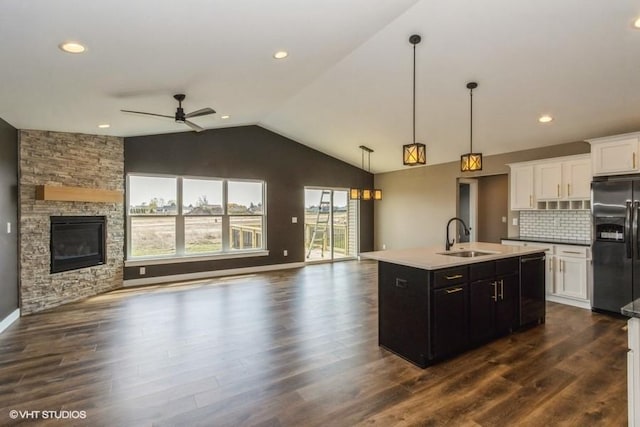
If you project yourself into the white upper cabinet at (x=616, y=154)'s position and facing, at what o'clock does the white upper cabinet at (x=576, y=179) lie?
the white upper cabinet at (x=576, y=179) is roughly at 3 o'clock from the white upper cabinet at (x=616, y=154).

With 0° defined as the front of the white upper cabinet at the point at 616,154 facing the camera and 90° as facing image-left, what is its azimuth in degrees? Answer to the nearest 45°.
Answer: approximately 45°

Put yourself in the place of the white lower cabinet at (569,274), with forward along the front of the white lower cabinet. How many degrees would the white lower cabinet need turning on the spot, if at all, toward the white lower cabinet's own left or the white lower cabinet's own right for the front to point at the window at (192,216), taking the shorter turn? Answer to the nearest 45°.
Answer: approximately 45° to the white lower cabinet's own right

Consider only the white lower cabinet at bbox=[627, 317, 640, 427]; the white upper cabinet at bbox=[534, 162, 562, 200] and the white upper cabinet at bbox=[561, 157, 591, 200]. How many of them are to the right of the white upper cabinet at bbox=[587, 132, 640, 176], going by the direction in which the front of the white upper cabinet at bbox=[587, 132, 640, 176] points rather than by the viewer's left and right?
2

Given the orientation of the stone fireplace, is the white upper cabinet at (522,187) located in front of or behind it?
in front

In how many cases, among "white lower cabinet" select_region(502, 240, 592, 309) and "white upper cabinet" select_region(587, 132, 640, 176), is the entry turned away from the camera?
0

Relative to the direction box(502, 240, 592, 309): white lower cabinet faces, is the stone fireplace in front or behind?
in front

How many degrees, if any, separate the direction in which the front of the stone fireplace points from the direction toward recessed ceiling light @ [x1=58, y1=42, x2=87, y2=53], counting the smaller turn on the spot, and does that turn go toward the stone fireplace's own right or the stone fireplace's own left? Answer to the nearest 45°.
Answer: approximately 45° to the stone fireplace's own right

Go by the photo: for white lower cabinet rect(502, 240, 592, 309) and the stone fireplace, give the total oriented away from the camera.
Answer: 0

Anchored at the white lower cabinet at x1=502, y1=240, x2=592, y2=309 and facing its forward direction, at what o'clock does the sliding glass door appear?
The sliding glass door is roughly at 2 o'clock from the white lower cabinet.

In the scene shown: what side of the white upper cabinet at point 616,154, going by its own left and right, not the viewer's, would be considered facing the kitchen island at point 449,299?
front

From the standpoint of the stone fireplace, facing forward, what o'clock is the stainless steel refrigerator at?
The stainless steel refrigerator is roughly at 12 o'clock from the stone fireplace.

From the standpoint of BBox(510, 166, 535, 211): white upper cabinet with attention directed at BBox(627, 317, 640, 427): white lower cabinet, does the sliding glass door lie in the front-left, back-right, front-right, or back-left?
back-right

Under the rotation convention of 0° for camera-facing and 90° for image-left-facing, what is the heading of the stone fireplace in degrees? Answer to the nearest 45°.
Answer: approximately 315°

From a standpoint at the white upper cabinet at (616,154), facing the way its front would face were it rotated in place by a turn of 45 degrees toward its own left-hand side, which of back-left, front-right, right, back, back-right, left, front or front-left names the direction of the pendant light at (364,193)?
right
